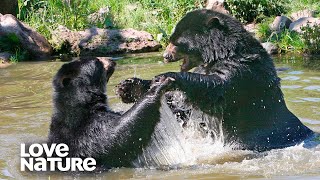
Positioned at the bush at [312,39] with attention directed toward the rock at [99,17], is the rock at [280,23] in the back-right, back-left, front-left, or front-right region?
front-right

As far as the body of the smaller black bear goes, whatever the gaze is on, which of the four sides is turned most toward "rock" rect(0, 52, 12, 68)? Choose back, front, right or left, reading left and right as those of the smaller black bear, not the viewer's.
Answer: left

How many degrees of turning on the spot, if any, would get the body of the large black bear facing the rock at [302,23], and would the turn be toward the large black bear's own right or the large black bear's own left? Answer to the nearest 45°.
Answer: approximately 90° to the large black bear's own right

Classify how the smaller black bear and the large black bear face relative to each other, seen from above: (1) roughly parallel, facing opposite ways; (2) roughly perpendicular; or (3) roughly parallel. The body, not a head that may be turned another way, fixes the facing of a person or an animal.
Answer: roughly parallel, facing opposite ways

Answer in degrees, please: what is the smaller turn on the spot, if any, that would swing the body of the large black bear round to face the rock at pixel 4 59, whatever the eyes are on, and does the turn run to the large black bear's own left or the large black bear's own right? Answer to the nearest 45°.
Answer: approximately 45° to the large black bear's own right

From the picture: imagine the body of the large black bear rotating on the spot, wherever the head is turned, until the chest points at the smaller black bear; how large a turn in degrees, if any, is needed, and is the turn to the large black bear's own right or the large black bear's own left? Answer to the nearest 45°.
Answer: approximately 45° to the large black bear's own left

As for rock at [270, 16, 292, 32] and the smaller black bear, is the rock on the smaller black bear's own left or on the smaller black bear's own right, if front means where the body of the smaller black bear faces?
on the smaller black bear's own left

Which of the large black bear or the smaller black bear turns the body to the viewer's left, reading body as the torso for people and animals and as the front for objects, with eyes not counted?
the large black bear

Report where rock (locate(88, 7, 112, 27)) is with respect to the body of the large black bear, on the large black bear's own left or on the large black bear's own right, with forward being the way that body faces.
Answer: on the large black bear's own right

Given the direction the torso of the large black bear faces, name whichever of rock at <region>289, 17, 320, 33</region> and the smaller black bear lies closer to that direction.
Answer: the smaller black bear

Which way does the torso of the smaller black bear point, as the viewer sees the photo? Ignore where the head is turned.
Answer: to the viewer's right

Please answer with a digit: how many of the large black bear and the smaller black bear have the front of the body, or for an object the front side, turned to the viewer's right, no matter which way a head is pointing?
1

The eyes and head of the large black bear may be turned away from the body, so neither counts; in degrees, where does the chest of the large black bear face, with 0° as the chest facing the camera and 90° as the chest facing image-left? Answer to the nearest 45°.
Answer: approximately 90°
